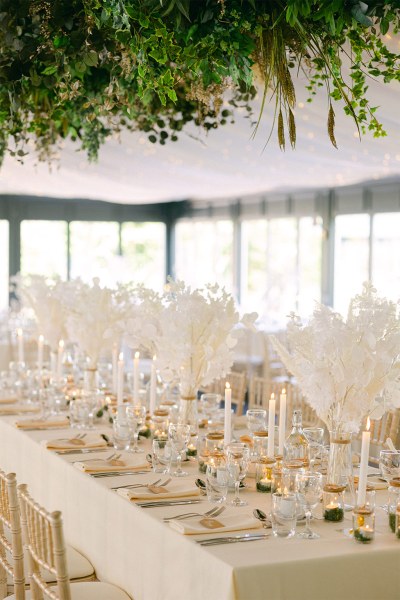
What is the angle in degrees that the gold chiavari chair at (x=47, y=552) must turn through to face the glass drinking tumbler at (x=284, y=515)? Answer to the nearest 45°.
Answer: approximately 45° to its right

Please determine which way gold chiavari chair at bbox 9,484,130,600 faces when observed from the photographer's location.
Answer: facing away from the viewer and to the right of the viewer

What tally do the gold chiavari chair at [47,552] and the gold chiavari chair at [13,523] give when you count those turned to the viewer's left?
0

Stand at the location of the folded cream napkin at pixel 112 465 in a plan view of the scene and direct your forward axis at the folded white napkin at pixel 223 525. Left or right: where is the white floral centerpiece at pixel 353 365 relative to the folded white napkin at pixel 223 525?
left

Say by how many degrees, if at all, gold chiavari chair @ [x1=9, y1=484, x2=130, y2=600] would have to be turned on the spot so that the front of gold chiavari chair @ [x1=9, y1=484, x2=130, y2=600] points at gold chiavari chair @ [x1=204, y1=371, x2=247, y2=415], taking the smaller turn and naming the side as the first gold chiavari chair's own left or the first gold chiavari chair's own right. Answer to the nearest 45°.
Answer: approximately 45° to the first gold chiavari chair's own left

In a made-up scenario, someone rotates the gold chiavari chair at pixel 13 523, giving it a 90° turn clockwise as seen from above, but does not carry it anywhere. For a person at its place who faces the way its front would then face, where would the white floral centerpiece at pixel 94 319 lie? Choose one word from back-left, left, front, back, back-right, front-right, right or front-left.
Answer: back-left

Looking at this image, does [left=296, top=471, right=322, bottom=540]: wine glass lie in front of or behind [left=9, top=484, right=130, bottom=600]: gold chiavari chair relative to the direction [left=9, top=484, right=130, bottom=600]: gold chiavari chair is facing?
in front

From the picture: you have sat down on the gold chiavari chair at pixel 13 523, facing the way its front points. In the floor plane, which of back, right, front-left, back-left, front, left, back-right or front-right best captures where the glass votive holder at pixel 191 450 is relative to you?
front

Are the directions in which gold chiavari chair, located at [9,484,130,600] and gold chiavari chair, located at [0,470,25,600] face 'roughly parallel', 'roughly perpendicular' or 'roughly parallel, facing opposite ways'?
roughly parallel

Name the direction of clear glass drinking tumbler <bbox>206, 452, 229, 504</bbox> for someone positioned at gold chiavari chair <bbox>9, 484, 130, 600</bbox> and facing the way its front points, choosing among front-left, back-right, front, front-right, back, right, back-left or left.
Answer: front

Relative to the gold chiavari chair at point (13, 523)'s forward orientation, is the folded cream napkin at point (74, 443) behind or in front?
in front

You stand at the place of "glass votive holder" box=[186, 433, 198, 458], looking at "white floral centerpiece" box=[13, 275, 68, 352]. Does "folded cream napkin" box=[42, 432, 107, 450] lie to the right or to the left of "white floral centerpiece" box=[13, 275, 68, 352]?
left

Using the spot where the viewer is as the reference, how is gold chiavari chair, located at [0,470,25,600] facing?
facing away from the viewer and to the right of the viewer

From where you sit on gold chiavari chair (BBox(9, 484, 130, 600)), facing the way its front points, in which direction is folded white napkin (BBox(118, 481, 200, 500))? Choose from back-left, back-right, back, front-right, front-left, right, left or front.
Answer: front

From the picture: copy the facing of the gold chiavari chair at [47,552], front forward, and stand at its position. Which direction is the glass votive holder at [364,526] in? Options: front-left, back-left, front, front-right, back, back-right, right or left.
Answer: front-right

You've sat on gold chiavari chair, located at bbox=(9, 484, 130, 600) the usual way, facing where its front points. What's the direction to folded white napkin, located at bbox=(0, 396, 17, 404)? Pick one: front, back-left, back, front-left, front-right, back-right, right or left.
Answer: front-left

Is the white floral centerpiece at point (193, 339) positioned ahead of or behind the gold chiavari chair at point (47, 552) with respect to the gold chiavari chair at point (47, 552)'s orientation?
ahead

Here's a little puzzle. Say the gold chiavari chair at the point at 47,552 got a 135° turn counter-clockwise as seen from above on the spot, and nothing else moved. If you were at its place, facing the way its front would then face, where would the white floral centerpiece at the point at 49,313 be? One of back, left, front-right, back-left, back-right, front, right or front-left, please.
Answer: right
